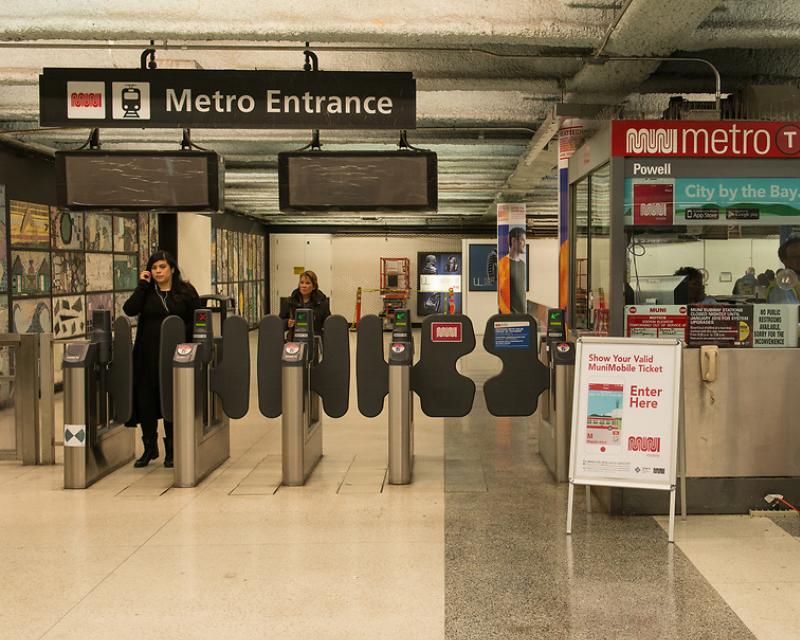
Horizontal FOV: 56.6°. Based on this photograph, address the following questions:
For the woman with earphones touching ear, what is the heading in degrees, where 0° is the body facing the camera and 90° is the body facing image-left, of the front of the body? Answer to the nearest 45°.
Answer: approximately 0°

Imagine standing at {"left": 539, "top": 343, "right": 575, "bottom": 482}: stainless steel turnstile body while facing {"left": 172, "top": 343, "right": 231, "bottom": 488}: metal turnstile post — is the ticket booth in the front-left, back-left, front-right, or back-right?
back-left

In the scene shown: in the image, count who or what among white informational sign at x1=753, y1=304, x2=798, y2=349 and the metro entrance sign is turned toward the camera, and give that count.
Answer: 2

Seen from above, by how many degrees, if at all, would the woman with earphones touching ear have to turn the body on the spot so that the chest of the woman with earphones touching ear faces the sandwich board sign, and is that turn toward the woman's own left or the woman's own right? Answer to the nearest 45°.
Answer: approximately 45° to the woman's own left

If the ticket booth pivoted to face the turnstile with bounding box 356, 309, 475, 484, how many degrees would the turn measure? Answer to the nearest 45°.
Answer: approximately 90° to its right

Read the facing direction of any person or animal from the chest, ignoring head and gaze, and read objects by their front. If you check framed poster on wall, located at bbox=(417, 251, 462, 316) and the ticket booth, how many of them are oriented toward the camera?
2

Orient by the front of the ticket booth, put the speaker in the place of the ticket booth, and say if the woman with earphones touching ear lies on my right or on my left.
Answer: on my right

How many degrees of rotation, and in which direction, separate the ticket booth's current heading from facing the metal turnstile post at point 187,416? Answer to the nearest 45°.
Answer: approximately 90° to its right

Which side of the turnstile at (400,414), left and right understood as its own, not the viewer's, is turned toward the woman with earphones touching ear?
right

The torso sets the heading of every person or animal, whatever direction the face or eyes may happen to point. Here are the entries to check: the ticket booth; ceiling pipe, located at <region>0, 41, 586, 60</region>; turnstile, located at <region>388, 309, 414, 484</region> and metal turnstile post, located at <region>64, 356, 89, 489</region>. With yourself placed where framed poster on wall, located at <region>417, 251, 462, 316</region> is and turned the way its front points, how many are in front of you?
4
